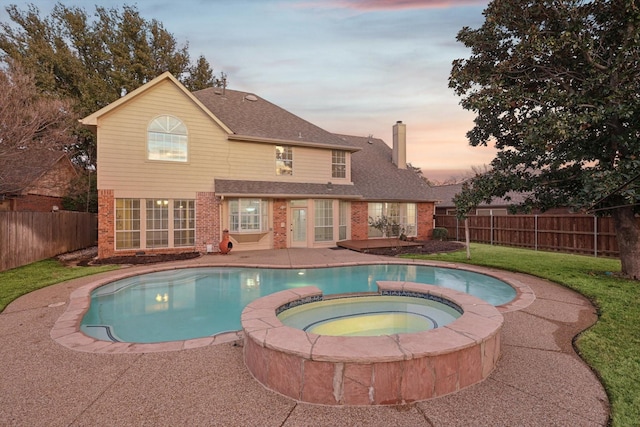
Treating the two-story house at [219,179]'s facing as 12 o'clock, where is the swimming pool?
The swimming pool is roughly at 6 o'clock from the two-story house.

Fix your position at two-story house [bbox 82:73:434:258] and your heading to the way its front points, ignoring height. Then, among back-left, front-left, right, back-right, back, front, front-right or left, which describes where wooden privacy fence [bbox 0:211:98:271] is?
left

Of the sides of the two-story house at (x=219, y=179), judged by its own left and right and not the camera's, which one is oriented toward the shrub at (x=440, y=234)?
right

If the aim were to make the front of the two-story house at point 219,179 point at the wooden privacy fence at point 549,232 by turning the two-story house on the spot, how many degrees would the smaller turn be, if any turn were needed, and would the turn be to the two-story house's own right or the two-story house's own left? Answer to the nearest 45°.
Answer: approximately 90° to the two-story house's own right

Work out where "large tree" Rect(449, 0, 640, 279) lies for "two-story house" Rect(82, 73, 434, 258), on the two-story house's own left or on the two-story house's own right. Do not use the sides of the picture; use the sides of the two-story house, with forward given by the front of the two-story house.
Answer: on the two-story house's own right

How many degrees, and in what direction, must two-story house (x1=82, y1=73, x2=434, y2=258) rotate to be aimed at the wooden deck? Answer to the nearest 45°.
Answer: approximately 90° to its right

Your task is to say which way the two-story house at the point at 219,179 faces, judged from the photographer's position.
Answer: facing away from the viewer

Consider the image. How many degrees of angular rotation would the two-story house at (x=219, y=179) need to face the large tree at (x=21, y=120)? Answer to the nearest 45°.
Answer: approximately 90° to its left
